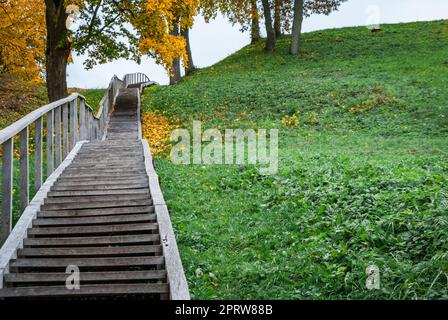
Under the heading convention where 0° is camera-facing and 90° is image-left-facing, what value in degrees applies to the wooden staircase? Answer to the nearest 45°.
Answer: approximately 0°
